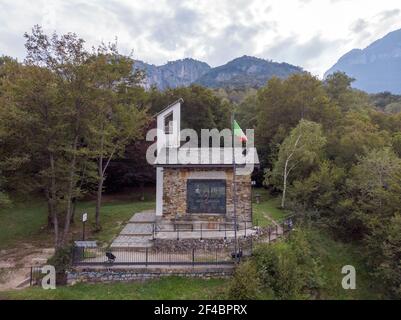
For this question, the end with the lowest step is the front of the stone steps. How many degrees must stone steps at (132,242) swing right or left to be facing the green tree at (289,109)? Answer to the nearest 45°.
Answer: approximately 135° to its left

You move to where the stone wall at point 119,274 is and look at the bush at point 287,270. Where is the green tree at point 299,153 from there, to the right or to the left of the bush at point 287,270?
left

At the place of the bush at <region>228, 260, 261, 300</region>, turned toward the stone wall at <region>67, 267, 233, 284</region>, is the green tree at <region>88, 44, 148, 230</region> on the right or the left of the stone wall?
right

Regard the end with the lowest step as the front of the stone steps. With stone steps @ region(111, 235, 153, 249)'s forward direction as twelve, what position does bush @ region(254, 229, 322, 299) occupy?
The bush is roughly at 10 o'clock from the stone steps.

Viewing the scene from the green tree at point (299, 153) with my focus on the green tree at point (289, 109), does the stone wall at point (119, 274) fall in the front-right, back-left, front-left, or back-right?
back-left

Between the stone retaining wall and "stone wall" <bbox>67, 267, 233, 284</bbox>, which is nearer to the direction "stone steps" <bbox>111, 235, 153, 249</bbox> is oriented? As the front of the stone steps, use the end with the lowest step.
the stone wall

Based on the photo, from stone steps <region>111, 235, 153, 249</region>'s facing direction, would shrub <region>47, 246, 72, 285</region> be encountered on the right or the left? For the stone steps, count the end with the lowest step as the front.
on its right

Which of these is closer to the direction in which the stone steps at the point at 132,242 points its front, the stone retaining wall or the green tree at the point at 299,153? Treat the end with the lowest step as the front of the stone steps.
the stone retaining wall

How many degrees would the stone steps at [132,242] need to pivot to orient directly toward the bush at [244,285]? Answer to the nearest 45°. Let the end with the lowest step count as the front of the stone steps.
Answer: approximately 45° to its left

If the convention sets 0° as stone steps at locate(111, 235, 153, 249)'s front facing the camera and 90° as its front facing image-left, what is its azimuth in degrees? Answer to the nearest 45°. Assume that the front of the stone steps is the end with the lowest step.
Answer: approximately 0°

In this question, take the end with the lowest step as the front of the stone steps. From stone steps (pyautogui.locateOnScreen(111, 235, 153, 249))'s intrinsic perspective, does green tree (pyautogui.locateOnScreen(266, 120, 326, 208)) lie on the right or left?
on its left

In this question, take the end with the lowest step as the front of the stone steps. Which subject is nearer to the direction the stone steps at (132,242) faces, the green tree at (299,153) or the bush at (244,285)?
the bush

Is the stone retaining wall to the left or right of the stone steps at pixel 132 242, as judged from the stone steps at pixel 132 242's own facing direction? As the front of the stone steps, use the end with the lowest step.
on its left

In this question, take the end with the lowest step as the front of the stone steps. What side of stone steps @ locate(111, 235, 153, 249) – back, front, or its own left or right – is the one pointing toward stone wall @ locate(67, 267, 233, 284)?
front
